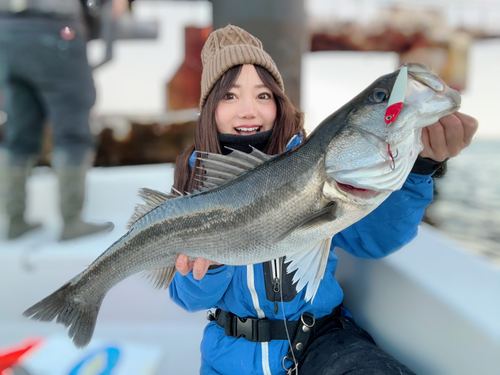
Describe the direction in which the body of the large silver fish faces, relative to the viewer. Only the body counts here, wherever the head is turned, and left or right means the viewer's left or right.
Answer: facing to the right of the viewer

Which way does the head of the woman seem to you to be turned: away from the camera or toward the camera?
toward the camera

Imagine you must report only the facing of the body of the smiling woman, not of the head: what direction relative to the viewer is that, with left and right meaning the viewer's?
facing the viewer

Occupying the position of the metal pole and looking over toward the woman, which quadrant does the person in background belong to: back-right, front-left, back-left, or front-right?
front-right

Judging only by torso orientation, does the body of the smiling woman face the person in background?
no

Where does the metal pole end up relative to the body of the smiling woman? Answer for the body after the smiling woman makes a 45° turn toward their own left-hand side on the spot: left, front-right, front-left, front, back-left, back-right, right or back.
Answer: back-left

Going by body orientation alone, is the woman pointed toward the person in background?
no

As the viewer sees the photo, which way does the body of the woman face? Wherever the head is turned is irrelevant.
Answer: toward the camera

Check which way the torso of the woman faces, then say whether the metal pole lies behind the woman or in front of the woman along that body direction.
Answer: behind

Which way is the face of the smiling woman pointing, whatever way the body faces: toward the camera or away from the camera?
toward the camera
